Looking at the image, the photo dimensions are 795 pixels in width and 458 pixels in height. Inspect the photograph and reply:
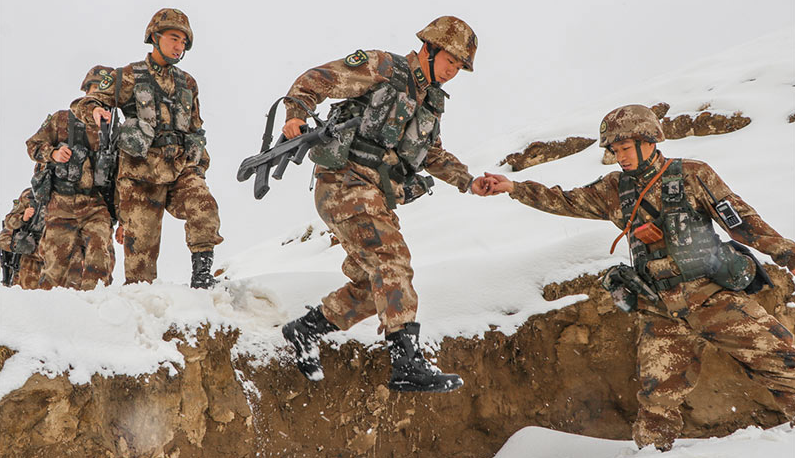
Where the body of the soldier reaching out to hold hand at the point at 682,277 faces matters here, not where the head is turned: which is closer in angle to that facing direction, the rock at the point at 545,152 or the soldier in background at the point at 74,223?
the soldier in background

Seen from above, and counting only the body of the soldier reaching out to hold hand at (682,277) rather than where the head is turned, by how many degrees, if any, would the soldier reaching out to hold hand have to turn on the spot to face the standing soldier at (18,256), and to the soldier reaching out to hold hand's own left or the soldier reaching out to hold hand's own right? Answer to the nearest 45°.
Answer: approximately 45° to the soldier reaching out to hold hand's own right

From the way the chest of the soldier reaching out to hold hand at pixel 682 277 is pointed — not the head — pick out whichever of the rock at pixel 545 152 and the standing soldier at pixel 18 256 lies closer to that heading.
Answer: the standing soldier

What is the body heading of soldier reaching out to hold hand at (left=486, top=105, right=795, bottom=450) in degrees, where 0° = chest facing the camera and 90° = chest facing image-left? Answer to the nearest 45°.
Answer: approximately 45°

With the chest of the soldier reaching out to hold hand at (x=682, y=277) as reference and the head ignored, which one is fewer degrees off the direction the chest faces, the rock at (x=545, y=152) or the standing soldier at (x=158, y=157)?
the standing soldier

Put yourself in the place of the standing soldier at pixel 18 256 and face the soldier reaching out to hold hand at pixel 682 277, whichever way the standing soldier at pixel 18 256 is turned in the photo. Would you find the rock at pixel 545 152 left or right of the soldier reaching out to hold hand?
left

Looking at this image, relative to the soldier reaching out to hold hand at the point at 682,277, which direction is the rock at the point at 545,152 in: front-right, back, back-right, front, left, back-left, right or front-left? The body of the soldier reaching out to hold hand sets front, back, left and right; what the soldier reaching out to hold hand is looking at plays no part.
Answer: back-right

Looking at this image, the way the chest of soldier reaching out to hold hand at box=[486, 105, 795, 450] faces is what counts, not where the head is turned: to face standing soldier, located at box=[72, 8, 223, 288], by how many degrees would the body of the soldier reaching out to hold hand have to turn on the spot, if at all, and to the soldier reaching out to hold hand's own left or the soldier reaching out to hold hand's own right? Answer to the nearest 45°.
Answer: approximately 45° to the soldier reaching out to hold hand's own right
